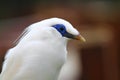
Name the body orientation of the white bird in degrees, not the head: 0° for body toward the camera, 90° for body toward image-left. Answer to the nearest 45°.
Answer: approximately 270°
